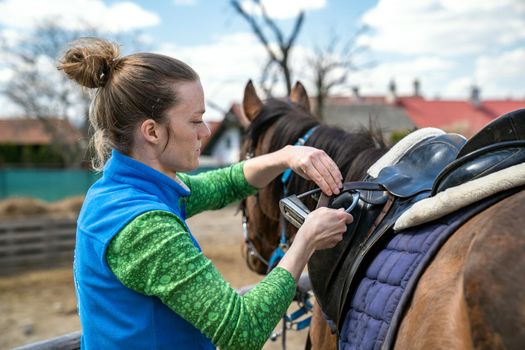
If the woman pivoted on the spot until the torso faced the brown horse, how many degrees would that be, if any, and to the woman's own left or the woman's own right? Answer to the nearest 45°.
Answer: approximately 45° to the woman's own right

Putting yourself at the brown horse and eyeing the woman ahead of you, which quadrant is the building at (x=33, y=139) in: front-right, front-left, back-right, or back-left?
front-right

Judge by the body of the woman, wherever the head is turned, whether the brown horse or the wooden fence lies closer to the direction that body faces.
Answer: the brown horse

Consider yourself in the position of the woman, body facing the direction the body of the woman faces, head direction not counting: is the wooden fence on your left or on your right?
on your left

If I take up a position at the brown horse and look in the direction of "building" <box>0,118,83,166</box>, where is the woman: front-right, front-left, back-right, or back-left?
front-left

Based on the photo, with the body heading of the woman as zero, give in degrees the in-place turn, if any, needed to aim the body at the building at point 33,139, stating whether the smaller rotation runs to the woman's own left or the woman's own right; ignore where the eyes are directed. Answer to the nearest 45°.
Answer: approximately 90° to the woman's own left

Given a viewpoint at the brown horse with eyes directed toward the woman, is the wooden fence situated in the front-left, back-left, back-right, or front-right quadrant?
front-right

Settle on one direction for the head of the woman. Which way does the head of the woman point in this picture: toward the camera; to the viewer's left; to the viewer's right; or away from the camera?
to the viewer's right

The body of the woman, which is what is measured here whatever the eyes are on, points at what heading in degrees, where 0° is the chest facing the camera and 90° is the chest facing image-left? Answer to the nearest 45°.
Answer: approximately 270°
